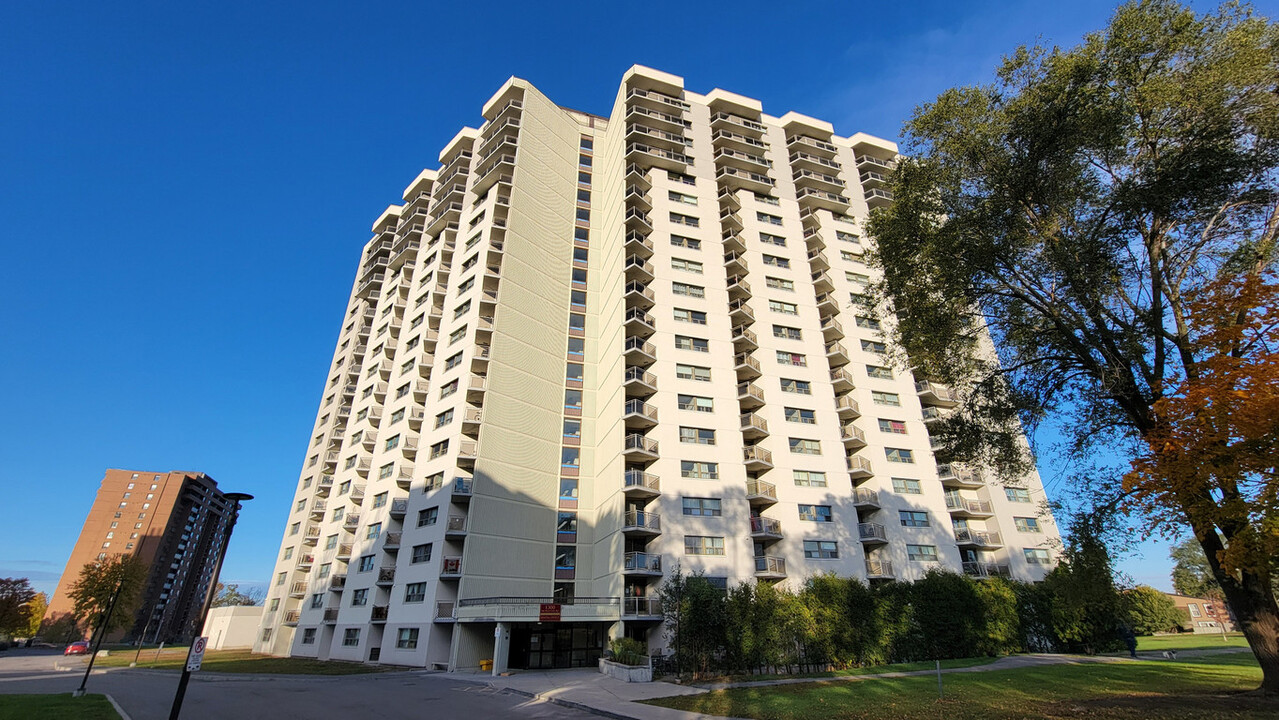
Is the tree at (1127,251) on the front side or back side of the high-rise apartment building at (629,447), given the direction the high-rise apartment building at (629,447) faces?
on the front side

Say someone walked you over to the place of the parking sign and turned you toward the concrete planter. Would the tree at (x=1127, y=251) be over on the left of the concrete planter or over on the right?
right

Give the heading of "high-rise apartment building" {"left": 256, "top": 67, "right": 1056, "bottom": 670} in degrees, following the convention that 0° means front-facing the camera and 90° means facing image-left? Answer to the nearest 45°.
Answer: approximately 0°

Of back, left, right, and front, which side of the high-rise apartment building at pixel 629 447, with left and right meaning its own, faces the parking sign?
front

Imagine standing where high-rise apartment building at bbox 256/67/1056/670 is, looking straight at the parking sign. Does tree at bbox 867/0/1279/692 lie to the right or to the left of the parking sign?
left
